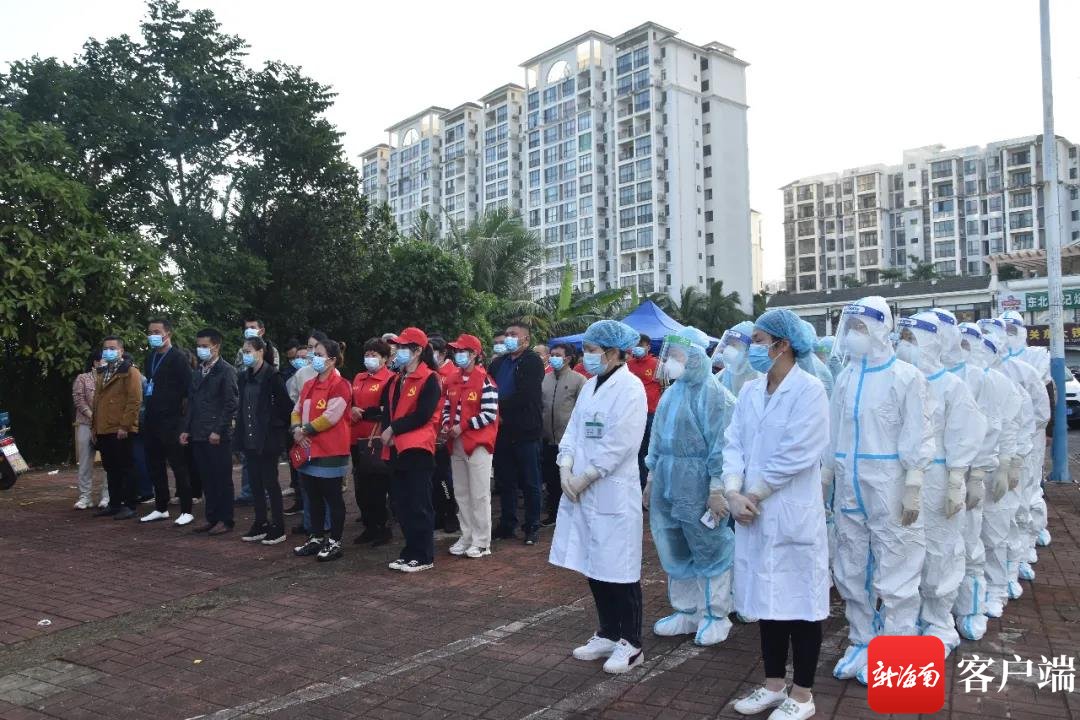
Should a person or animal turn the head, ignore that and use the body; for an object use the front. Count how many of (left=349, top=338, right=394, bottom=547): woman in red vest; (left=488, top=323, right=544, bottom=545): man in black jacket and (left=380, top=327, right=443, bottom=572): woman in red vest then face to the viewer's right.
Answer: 0

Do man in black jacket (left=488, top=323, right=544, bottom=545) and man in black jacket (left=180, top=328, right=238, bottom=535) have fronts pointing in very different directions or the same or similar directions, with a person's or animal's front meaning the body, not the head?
same or similar directions

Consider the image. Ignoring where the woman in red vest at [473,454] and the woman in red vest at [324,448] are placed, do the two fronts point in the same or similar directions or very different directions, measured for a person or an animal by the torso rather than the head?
same or similar directions

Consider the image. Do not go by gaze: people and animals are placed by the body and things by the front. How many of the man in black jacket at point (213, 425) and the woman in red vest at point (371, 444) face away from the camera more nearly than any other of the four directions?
0

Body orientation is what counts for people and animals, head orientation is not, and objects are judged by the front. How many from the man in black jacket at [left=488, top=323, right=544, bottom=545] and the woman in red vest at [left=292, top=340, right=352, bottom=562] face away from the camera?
0

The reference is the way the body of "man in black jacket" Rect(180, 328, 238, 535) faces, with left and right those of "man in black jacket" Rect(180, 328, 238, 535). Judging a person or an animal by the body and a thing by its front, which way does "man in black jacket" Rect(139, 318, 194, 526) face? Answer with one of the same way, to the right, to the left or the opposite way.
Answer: the same way

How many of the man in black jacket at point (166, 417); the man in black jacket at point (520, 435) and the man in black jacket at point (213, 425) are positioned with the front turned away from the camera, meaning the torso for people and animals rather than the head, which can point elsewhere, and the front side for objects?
0

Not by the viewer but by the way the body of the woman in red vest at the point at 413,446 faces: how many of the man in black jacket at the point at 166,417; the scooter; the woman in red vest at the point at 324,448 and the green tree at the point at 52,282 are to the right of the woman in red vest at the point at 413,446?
4

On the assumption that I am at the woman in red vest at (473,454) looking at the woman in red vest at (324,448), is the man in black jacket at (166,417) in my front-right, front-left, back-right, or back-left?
front-right

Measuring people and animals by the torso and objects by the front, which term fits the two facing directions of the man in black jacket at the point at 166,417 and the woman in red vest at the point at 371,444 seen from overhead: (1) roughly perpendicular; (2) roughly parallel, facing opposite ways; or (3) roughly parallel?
roughly parallel

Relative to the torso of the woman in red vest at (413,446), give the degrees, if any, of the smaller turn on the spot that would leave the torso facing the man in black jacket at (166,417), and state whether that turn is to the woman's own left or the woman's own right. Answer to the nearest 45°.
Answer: approximately 90° to the woman's own right

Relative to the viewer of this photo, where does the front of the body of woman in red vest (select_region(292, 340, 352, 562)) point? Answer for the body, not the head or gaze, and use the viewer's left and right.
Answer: facing the viewer and to the left of the viewer

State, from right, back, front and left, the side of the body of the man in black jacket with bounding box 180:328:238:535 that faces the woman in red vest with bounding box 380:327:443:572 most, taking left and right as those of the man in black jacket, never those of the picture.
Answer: left

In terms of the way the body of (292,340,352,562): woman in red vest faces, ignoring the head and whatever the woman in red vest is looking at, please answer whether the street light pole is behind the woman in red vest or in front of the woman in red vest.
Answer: behind
